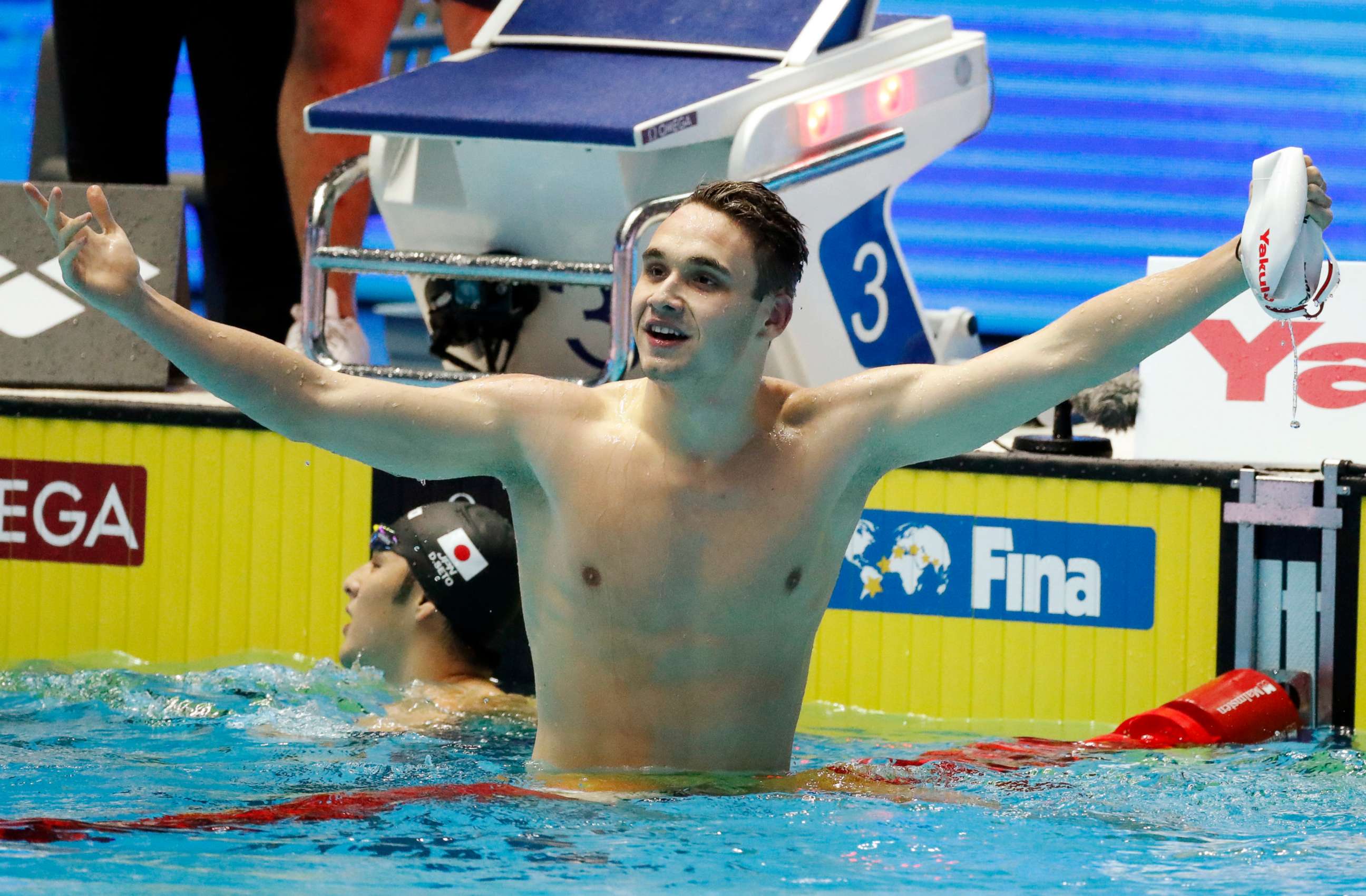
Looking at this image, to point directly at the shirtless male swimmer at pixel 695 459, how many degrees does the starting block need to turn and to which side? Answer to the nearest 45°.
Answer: approximately 45° to its left

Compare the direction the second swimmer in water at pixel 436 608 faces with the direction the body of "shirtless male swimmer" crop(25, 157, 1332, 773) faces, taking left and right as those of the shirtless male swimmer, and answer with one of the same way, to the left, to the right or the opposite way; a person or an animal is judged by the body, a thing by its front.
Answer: to the right

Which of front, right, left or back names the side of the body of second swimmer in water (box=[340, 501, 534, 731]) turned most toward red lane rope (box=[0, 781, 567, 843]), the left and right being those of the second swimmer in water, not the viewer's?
left

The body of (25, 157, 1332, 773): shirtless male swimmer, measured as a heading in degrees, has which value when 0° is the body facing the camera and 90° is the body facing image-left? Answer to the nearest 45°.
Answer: approximately 0°

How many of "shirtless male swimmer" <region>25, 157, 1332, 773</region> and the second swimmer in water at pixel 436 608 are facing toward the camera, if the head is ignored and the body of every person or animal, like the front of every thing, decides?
1

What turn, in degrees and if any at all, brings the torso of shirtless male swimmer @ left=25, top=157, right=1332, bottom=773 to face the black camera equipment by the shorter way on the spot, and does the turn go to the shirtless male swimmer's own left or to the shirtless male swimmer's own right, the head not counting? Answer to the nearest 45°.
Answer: approximately 180°

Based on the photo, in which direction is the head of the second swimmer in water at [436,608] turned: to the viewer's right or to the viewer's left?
to the viewer's left

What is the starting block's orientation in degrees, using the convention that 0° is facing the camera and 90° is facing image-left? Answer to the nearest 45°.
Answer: approximately 45°

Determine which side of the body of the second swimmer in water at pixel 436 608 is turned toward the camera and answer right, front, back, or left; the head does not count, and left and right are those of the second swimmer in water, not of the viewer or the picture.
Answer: left

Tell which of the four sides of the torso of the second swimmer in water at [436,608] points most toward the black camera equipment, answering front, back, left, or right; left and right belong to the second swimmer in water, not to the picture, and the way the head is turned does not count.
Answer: right
